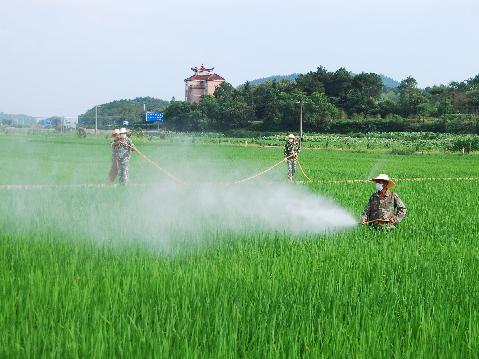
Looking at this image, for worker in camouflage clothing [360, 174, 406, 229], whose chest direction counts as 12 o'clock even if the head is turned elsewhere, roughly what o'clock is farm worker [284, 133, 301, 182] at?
The farm worker is roughly at 4 o'clock from the worker in camouflage clothing.

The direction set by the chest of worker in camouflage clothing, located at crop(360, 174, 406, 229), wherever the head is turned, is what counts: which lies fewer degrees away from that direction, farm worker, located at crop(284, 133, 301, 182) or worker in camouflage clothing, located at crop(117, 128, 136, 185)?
the worker in camouflage clothing

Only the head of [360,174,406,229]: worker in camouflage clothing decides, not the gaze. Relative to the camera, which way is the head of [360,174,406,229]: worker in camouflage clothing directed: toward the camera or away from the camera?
toward the camera

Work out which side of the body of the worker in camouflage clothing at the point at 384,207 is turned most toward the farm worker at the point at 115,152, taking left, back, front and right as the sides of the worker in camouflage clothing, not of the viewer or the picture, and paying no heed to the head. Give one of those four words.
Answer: right

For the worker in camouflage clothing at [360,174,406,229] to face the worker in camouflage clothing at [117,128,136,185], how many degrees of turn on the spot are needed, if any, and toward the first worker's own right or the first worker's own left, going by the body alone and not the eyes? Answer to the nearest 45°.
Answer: approximately 90° to the first worker's own right

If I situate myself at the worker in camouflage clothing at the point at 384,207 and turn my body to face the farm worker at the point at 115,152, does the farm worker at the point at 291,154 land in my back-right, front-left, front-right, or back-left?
front-right

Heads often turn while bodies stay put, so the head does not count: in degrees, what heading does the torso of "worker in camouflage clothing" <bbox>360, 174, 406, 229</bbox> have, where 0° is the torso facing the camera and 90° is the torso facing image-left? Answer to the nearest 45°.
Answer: approximately 45°
